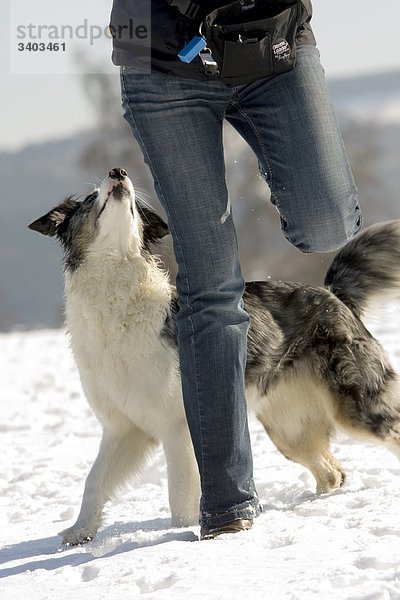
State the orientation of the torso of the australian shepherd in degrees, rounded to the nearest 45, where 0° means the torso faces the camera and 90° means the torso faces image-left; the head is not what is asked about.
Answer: approximately 45°
